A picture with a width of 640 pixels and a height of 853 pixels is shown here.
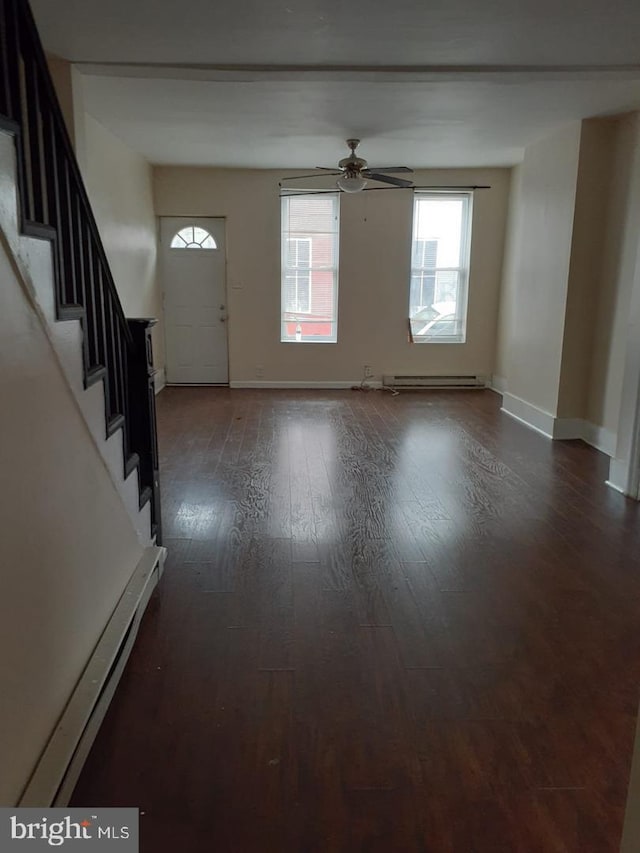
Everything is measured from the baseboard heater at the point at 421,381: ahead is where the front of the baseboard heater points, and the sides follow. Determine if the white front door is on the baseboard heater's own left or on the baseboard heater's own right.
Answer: on the baseboard heater's own right

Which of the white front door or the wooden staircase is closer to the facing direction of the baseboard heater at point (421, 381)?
the wooden staircase

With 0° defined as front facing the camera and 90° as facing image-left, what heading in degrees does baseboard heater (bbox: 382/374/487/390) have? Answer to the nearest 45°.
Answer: approximately 0°

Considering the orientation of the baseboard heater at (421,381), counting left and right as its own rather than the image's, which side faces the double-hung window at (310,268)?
right

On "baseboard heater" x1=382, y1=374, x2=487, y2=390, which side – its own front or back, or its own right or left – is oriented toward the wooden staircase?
front
